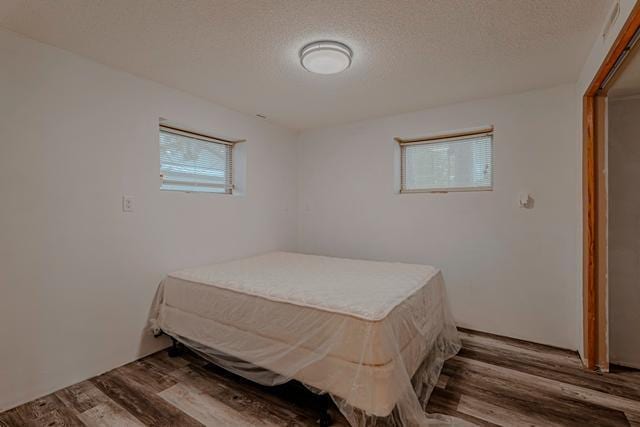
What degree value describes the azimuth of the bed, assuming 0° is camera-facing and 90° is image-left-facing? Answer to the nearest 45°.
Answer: approximately 315°

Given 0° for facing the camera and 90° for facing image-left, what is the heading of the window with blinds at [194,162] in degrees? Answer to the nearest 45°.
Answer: approximately 315°

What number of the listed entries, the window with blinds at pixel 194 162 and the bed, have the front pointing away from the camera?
0

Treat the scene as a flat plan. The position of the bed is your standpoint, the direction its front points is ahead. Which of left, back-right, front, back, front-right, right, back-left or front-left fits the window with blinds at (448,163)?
left

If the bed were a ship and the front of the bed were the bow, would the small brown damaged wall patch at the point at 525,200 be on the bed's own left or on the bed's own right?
on the bed's own left

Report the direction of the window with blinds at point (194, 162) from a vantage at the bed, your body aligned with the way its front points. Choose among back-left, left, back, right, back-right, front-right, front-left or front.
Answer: back
